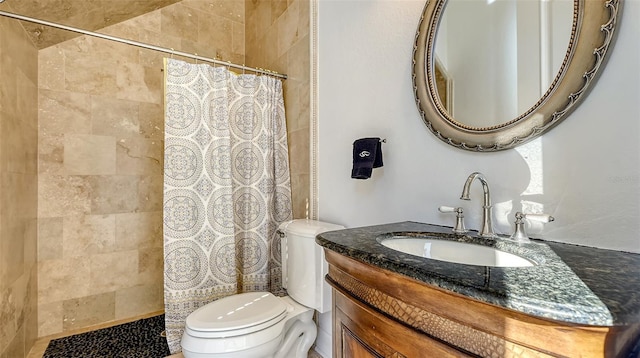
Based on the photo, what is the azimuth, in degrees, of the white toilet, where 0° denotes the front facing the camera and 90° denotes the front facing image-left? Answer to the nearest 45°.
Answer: approximately 45°

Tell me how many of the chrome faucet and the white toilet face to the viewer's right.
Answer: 0

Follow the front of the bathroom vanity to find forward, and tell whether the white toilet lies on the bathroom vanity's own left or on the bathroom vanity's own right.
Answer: on the bathroom vanity's own right

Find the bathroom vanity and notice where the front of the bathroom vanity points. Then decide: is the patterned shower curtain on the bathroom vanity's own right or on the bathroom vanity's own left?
on the bathroom vanity's own right

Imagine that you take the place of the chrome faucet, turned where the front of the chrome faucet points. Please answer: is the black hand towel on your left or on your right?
on your right

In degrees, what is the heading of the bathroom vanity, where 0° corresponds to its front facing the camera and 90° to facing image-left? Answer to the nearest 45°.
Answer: approximately 45°
